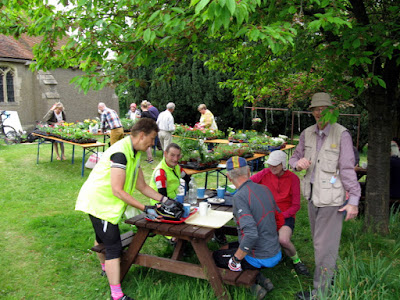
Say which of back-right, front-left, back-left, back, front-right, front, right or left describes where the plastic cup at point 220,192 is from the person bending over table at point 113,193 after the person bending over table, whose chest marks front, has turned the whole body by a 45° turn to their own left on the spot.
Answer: front

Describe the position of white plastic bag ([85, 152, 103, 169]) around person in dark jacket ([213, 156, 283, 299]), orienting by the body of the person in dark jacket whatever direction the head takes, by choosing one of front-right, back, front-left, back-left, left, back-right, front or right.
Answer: front

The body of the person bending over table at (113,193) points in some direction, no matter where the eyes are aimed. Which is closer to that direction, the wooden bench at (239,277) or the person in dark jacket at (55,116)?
the wooden bench

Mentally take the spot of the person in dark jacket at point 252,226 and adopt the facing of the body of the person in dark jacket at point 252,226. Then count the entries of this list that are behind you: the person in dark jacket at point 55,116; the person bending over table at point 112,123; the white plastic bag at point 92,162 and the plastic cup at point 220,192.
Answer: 0

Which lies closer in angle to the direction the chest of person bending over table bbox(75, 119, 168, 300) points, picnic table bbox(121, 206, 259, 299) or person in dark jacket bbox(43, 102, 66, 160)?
the picnic table

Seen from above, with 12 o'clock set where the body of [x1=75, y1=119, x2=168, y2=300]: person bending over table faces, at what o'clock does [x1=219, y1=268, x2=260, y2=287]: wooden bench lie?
The wooden bench is roughly at 1 o'clock from the person bending over table.

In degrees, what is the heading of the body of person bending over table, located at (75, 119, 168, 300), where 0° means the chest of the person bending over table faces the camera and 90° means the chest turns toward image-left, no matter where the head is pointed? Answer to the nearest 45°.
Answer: approximately 270°

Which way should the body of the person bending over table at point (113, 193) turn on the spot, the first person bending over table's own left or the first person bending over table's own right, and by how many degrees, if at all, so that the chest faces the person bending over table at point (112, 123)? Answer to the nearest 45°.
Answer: approximately 90° to the first person bending over table's own left

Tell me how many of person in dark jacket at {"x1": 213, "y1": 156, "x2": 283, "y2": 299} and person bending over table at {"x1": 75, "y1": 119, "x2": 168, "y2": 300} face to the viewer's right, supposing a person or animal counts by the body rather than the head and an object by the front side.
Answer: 1

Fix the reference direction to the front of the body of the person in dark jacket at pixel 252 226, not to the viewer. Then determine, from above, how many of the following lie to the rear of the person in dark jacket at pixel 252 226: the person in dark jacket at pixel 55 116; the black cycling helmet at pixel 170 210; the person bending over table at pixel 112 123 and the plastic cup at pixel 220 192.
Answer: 0

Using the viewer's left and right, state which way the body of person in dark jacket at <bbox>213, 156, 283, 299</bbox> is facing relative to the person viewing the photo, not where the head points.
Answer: facing away from the viewer and to the left of the viewer
